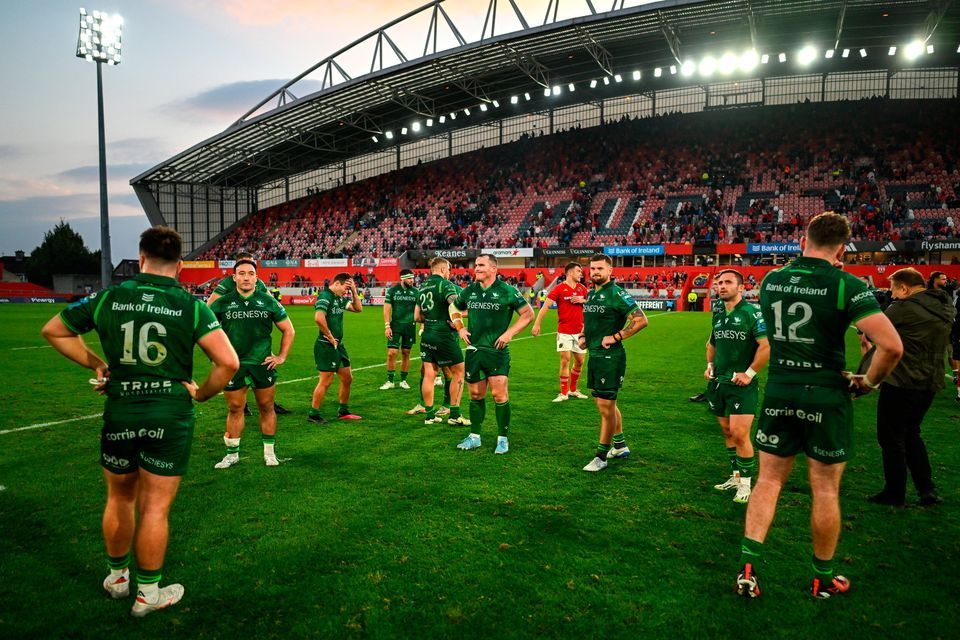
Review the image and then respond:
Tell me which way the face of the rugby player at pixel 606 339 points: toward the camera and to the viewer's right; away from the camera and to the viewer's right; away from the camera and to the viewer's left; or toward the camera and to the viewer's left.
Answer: toward the camera and to the viewer's left

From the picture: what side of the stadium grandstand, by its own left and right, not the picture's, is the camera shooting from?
front

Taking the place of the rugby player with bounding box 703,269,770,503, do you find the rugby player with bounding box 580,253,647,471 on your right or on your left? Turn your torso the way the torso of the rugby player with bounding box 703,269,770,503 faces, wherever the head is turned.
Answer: on your right

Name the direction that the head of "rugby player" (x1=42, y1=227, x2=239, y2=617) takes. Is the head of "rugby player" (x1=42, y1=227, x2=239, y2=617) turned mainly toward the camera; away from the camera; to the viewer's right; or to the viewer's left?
away from the camera

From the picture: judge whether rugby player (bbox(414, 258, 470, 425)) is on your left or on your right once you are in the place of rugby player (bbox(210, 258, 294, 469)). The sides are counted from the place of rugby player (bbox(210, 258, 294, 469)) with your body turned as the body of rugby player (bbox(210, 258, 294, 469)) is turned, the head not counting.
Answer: on your left

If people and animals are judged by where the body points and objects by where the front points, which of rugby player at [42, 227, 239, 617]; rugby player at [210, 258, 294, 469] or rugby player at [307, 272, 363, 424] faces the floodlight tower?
rugby player at [42, 227, 239, 617]

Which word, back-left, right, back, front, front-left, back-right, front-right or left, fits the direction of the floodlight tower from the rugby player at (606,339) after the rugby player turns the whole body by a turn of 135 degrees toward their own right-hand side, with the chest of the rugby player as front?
front-left

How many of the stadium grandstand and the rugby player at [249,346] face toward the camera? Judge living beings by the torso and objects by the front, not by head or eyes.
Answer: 2

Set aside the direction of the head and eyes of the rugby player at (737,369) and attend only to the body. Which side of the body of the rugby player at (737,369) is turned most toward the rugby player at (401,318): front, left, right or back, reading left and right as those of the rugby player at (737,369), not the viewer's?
right

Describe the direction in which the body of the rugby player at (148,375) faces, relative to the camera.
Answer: away from the camera

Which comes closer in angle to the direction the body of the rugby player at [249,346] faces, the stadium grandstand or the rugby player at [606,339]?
the rugby player

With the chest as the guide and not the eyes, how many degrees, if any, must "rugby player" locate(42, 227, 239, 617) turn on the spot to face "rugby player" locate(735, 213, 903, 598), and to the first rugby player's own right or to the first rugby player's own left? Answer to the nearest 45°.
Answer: approximately 135° to the first rugby player's own right

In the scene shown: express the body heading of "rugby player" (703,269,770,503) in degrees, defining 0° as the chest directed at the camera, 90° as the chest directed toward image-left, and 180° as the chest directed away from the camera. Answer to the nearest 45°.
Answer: approximately 45°

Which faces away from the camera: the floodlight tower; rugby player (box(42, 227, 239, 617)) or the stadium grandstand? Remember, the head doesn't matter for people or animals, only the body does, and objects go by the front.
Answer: the rugby player

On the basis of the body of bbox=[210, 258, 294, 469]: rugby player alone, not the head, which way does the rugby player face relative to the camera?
toward the camera

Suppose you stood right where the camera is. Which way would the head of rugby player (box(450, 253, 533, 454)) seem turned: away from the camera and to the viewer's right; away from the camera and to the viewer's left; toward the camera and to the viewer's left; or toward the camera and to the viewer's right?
toward the camera and to the viewer's left

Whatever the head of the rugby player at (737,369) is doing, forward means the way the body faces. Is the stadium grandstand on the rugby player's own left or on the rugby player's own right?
on the rugby player's own right
